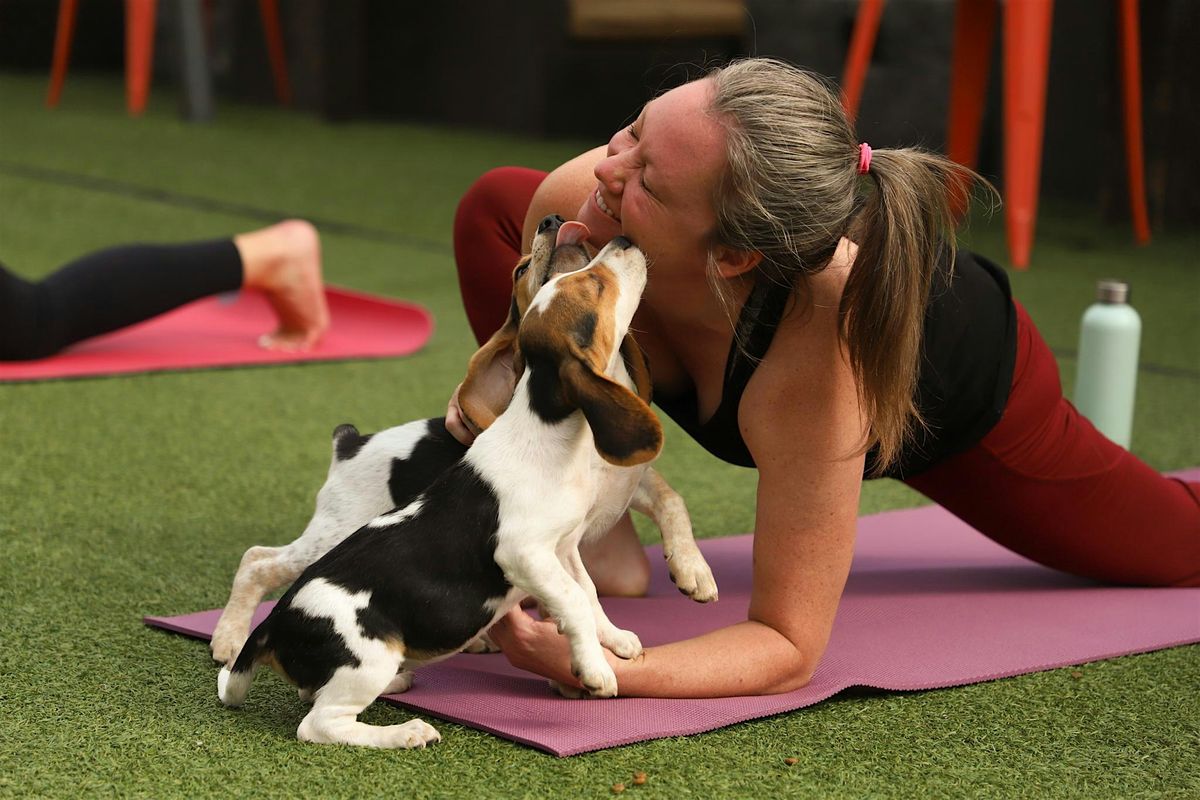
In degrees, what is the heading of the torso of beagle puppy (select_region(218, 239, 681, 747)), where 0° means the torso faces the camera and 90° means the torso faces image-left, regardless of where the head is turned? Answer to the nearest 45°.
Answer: approximately 270°

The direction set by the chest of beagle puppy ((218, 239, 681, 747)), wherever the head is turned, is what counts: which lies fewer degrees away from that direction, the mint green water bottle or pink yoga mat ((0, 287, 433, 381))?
the mint green water bottle

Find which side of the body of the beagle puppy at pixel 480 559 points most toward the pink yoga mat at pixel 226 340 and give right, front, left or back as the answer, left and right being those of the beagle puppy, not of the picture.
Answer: left
